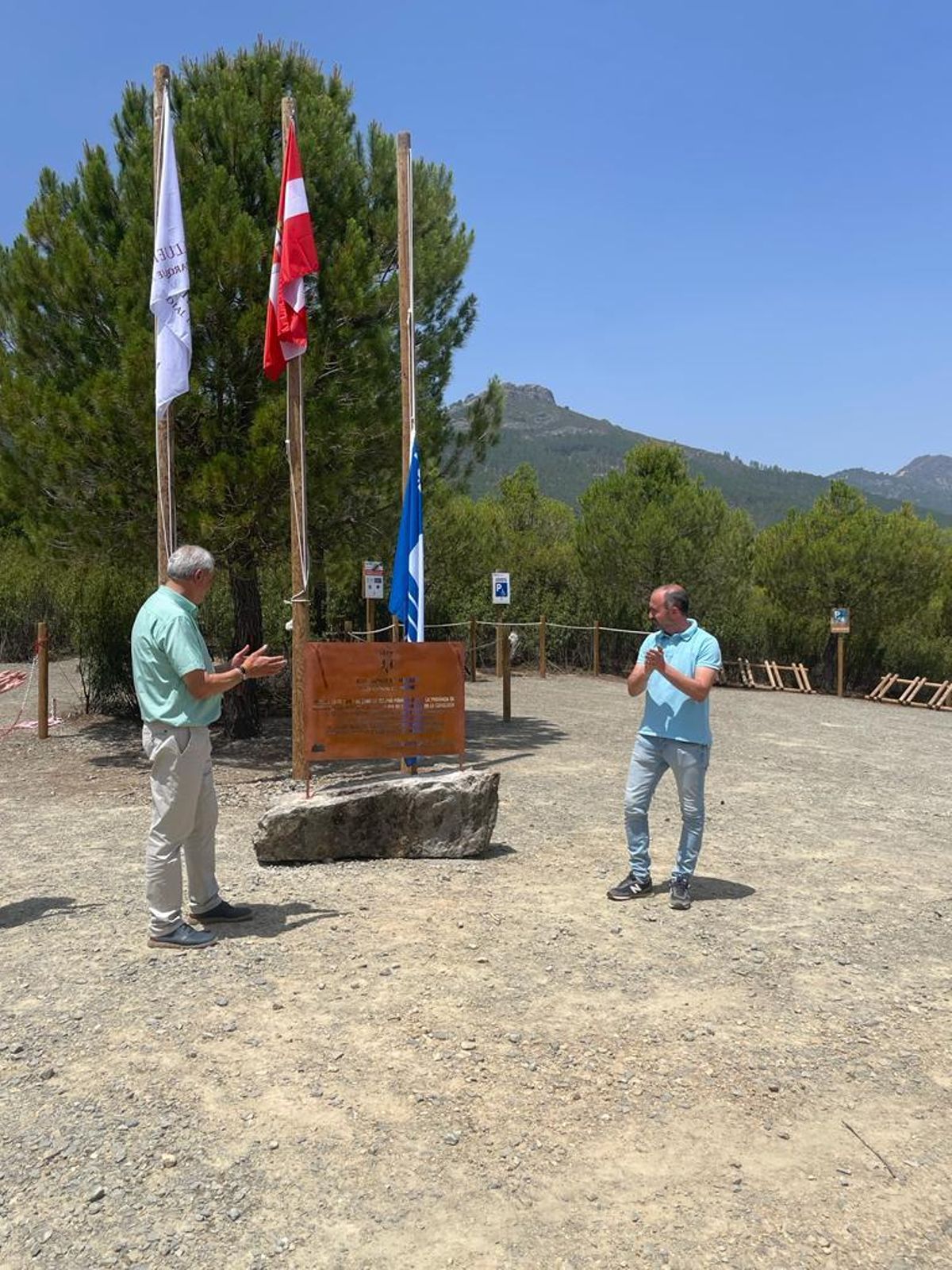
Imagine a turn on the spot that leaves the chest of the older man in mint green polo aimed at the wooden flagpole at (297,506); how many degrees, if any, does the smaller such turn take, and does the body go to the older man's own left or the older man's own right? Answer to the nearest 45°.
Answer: approximately 90° to the older man's own left

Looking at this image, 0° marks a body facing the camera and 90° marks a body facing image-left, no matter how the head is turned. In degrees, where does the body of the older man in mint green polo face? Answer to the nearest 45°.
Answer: approximately 270°

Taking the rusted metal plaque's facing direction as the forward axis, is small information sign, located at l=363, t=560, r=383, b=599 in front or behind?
behind

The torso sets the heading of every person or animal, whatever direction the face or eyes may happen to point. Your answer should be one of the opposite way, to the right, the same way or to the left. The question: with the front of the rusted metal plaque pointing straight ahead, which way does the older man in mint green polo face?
to the left

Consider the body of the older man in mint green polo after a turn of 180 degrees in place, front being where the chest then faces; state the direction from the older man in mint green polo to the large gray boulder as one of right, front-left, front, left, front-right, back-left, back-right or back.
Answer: back-right

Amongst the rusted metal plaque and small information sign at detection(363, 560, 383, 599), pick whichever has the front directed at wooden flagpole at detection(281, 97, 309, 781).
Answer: the small information sign

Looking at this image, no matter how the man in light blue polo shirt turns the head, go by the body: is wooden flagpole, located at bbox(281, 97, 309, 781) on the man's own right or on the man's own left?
on the man's own right

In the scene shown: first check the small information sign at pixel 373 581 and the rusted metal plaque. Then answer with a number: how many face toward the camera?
2

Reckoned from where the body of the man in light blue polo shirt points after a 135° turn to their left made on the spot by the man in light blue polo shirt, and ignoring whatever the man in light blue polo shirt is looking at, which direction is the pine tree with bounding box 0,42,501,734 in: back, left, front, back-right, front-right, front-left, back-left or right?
back-left

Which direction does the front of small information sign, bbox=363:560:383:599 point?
toward the camera

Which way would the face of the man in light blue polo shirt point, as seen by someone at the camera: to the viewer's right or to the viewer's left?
to the viewer's left

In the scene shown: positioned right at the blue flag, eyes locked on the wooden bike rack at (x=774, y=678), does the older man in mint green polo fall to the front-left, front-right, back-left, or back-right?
back-right
